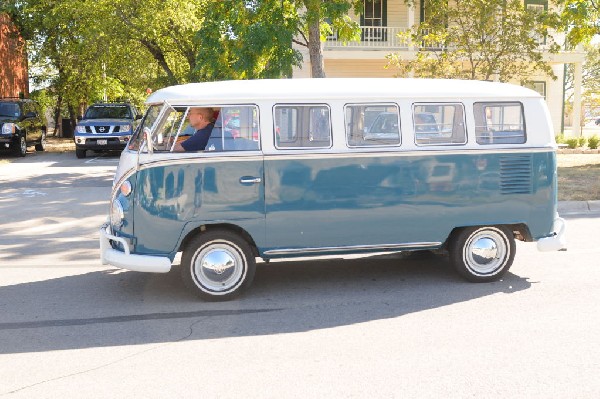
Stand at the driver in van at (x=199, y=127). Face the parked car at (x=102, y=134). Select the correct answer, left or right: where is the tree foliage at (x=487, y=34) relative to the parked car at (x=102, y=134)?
right

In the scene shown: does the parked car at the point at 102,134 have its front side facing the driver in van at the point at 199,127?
yes

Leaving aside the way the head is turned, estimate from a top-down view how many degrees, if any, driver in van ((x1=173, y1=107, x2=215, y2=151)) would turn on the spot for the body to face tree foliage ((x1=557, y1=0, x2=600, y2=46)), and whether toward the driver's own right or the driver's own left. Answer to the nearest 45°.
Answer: approximately 135° to the driver's own right

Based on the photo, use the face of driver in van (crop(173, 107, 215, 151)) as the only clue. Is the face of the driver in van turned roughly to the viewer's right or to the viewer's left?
to the viewer's left

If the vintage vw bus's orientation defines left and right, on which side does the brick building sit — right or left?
on its right

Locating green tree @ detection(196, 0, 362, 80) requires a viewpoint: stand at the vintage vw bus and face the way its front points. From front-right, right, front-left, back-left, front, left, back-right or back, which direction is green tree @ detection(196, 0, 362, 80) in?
right

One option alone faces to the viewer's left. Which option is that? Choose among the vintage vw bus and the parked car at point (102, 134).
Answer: the vintage vw bus

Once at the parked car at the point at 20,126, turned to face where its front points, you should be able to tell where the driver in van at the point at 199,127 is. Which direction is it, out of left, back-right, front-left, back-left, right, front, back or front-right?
front-left

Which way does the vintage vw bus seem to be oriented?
to the viewer's left

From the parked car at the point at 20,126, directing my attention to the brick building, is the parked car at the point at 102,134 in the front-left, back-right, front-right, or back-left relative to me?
back-right

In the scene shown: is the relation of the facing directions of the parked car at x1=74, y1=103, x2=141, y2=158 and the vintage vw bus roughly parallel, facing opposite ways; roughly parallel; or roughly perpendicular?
roughly perpendicular

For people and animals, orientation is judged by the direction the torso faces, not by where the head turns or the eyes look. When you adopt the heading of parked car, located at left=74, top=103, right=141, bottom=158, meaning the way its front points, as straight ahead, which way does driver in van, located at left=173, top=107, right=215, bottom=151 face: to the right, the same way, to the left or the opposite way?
to the right

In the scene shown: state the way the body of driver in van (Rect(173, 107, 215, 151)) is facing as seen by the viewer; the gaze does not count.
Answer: to the viewer's left

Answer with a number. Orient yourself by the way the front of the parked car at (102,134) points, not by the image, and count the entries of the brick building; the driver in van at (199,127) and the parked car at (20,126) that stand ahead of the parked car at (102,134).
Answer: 1
